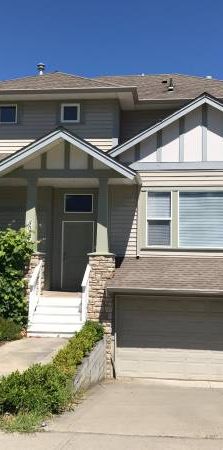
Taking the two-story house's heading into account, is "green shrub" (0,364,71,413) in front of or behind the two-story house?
in front

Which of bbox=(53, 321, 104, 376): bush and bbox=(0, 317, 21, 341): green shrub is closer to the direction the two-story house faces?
the bush

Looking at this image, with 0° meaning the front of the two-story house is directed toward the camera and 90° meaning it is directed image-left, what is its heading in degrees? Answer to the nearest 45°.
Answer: approximately 0°

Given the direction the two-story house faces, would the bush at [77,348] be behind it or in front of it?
in front
